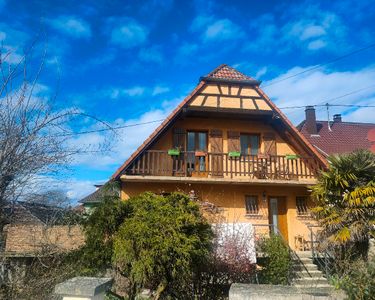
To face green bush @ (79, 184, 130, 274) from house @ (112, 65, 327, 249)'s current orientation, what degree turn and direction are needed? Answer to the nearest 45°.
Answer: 0° — it already faces it

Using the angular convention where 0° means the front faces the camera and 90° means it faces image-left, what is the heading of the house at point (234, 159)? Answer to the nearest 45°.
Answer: approximately 0°

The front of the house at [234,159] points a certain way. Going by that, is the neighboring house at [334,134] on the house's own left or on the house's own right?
on the house's own left

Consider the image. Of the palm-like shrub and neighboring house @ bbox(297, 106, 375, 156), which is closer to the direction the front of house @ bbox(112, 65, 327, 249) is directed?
the palm-like shrub
